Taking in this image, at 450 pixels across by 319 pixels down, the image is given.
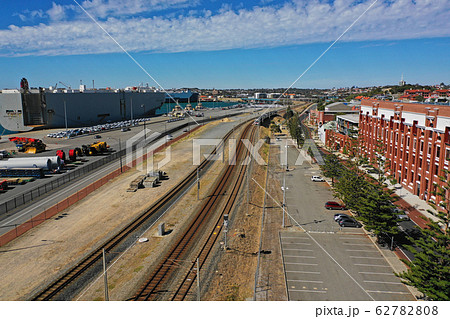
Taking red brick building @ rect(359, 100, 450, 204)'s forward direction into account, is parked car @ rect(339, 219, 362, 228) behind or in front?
in front

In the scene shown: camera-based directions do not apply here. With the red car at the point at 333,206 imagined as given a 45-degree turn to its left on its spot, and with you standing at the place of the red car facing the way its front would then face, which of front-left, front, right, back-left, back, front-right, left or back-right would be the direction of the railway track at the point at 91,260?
back

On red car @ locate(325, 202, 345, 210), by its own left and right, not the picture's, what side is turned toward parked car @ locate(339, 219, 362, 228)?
right

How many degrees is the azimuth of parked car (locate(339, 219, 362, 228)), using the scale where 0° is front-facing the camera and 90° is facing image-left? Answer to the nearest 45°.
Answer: approximately 270°

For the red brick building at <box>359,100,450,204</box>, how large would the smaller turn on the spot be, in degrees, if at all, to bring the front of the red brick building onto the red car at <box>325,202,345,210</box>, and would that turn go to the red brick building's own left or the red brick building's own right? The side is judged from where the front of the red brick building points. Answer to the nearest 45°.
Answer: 0° — it already faces it

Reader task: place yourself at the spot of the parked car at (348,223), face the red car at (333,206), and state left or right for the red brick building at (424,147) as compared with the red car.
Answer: right

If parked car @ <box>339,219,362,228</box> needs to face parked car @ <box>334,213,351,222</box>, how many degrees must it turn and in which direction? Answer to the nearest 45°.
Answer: approximately 135° to its left

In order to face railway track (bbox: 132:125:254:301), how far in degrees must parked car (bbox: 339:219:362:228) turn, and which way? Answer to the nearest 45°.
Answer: approximately 135° to its right

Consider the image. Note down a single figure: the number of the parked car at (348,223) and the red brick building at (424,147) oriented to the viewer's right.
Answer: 1

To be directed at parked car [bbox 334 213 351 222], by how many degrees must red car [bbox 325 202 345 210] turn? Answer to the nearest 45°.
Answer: approximately 90° to its right

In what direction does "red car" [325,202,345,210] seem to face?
to the viewer's right

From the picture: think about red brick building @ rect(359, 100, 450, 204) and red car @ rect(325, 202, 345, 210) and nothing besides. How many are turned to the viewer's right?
1

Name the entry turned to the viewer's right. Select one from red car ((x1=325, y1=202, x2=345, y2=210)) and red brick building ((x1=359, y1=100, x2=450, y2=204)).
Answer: the red car
